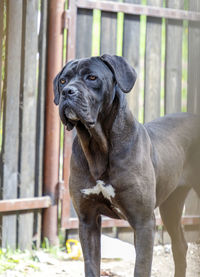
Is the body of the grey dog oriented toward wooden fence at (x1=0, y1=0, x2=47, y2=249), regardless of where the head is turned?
no

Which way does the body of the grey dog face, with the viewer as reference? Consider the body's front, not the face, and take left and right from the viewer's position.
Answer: facing the viewer and to the left of the viewer

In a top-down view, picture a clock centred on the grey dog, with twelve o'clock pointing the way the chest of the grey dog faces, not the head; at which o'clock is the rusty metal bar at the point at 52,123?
The rusty metal bar is roughly at 4 o'clock from the grey dog.

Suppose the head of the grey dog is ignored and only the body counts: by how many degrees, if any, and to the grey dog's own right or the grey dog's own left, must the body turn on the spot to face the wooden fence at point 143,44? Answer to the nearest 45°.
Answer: approximately 135° to the grey dog's own right

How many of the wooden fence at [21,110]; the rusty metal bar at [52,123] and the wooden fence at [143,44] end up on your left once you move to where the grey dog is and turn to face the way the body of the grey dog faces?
0

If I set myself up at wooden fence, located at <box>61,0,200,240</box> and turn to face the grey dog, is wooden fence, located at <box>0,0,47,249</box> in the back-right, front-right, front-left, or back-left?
front-right

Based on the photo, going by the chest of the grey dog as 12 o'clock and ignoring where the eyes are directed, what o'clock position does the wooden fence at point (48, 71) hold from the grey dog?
The wooden fence is roughly at 4 o'clock from the grey dog.
